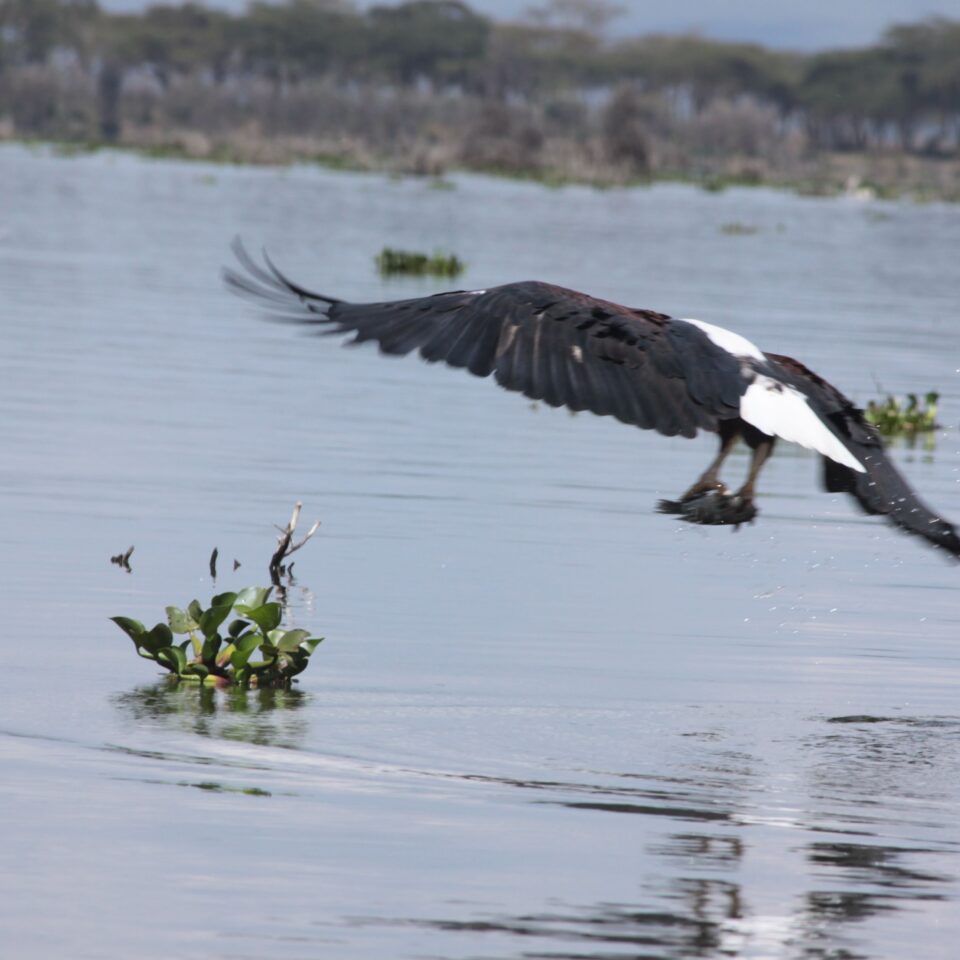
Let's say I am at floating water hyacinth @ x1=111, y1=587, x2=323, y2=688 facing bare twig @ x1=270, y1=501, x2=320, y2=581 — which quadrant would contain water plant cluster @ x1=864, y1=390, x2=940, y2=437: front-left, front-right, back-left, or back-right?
front-right

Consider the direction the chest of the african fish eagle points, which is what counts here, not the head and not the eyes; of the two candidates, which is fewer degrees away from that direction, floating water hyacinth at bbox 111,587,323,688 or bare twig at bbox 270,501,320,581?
the bare twig

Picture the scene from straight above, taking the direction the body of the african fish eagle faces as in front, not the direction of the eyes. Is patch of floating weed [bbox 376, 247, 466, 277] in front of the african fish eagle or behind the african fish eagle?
in front

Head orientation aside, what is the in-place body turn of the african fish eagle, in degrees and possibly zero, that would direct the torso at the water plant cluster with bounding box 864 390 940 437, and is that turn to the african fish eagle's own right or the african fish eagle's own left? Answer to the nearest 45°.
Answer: approximately 45° to the african fish eagle's own right

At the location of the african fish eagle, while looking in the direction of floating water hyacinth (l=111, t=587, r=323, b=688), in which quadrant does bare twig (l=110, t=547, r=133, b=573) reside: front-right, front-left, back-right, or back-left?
front-right
